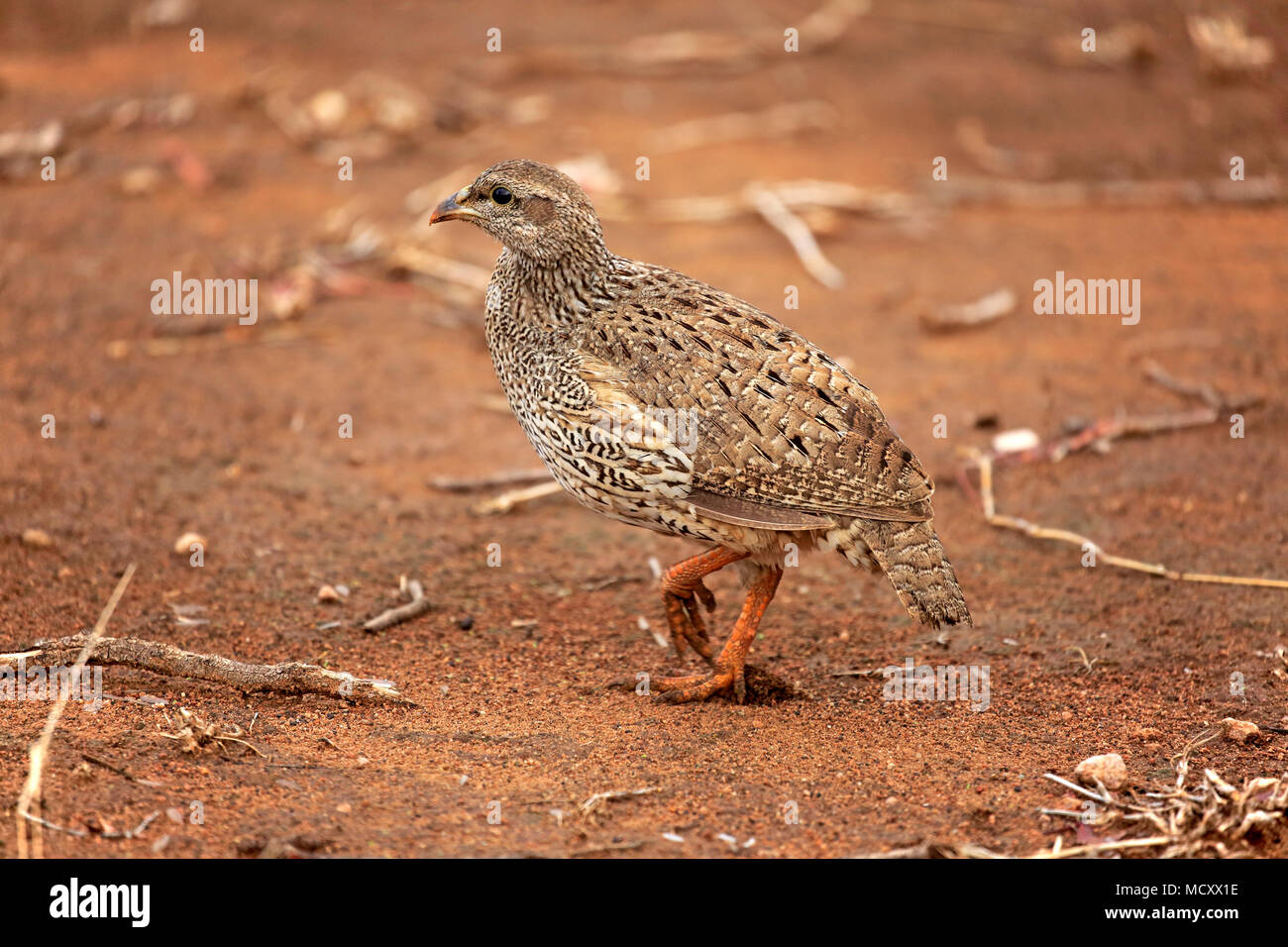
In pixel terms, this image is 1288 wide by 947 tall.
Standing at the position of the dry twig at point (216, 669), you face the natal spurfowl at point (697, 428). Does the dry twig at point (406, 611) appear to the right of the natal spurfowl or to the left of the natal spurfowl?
left
